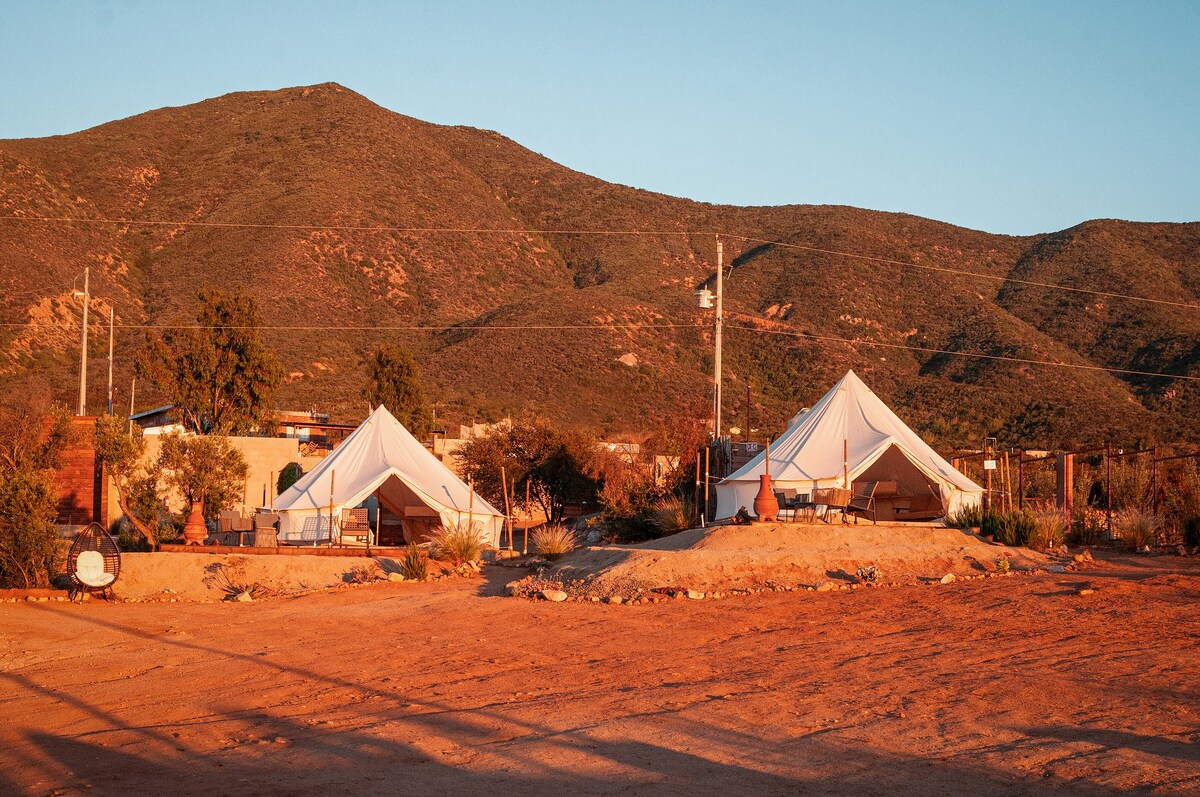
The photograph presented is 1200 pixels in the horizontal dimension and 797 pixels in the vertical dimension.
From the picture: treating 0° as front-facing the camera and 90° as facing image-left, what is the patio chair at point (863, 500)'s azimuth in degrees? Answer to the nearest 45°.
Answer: approximately 45°

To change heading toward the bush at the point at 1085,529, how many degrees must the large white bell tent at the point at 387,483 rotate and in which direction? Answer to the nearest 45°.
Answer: approximately 45° to its left

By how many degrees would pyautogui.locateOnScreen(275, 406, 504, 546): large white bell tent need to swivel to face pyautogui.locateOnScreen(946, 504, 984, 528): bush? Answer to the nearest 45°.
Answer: approximately 45° to its left

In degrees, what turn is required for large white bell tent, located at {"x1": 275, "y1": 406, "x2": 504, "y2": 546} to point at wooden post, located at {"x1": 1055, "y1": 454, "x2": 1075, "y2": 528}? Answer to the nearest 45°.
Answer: approximately 90° to its left

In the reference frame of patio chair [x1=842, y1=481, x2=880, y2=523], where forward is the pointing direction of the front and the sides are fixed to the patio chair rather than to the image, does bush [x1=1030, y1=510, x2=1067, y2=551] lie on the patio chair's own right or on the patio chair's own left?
on the patio chair's own left

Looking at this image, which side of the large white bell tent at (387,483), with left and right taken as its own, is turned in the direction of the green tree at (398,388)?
back

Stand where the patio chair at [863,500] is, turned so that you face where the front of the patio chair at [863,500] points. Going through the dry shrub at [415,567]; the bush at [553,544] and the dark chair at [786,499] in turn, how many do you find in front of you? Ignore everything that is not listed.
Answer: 3

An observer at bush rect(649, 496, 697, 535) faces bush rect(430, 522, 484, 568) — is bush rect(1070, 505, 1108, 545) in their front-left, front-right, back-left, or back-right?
back-left
